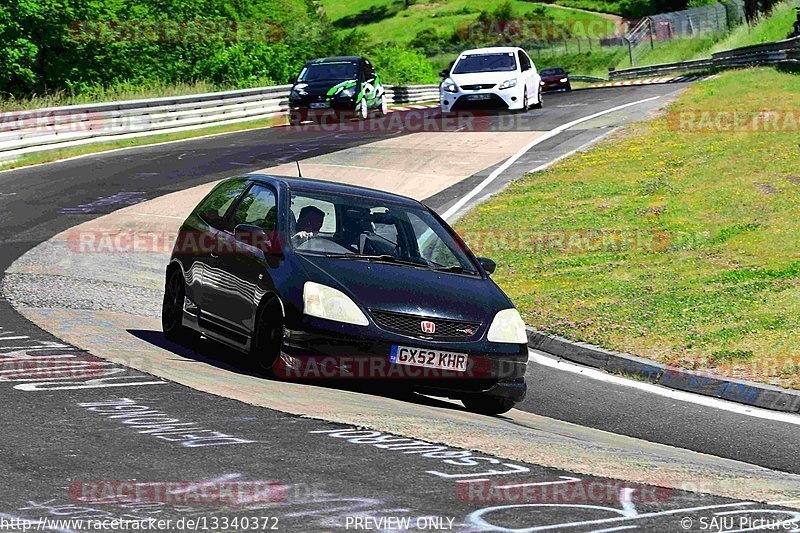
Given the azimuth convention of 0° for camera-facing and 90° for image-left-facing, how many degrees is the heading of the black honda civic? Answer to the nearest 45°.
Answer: approximately 315°

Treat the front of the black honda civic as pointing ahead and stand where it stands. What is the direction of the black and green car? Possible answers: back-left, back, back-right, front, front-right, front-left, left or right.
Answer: back-left

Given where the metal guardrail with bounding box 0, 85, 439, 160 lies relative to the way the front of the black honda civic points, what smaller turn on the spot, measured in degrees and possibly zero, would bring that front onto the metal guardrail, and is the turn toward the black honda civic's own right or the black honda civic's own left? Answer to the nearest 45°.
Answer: approximately 135° to the black honda civic's own left

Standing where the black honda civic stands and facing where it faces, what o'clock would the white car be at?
The white car is roughly at 8 o'clock from the black honda civic.
